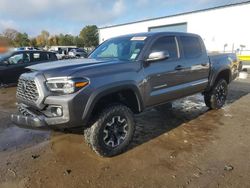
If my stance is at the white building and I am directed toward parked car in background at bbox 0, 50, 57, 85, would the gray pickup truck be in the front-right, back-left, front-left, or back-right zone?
front-left

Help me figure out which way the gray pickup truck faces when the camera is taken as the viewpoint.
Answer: facing the viewer and to the left of the viewer

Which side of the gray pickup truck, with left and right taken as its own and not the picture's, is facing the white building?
back

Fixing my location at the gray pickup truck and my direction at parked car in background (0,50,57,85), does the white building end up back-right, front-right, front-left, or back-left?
front-right

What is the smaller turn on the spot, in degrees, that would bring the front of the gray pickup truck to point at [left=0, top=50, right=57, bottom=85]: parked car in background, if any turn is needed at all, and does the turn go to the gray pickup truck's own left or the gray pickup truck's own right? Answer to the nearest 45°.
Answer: approximately 90° to the gray pickup truck's own right
